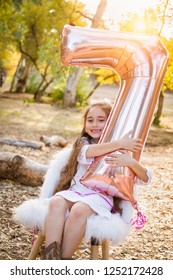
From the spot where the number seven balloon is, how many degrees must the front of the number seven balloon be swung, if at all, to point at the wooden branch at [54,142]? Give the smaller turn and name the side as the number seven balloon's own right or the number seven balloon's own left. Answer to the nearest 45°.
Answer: approximately 180°

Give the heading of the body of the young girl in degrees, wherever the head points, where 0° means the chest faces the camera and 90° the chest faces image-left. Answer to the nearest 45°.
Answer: approximately 0°

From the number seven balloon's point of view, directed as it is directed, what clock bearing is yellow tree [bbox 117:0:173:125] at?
The yellow tree is roughly at 6 o'clock from the number seven balloon.

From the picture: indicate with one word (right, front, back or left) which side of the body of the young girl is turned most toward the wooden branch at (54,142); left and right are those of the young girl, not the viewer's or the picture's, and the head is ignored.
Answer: back

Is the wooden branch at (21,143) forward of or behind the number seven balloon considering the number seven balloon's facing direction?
behind
